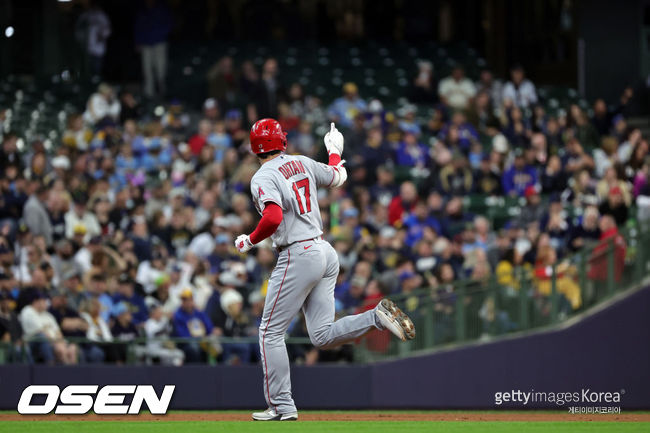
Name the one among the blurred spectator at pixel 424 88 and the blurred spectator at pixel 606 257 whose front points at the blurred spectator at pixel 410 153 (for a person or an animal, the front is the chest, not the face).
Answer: the blurred spectator at pixel 424 88

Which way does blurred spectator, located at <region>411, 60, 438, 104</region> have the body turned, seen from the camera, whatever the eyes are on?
toward the camera

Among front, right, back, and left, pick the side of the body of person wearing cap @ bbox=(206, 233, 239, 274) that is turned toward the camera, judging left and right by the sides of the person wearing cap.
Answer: front

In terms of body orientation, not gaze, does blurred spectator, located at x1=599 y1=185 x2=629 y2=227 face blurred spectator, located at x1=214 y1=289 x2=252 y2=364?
no

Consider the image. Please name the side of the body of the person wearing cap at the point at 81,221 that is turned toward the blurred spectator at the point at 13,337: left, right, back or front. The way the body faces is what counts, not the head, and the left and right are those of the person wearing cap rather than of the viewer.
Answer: front

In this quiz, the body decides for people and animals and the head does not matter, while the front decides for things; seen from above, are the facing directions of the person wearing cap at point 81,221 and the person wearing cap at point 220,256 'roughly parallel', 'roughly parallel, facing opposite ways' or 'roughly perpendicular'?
roughly parallel

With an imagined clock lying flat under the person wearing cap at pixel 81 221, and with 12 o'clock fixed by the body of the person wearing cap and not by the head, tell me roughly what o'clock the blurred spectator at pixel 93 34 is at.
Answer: The blurred spectator is roughly at 6 o'clock from the person wearing cap.

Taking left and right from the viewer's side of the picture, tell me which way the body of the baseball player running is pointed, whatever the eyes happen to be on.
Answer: facing away from the viewer and to the left of the viewer

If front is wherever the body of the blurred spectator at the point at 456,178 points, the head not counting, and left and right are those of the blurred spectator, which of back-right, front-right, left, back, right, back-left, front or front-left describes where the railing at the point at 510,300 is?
front

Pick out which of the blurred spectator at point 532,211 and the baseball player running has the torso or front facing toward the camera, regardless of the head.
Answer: the blurred spectator

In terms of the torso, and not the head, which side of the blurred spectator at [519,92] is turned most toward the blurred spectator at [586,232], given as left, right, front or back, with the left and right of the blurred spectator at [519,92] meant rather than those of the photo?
front

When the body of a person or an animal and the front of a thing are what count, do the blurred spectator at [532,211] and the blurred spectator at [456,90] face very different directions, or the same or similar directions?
same or similar directions

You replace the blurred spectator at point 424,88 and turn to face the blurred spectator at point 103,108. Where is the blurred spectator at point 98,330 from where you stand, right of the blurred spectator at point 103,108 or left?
left

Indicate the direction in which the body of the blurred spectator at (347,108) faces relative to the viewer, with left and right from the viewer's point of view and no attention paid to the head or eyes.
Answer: facing the viewer

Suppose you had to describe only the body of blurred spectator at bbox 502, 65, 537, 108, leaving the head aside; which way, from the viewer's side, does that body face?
toward the camera

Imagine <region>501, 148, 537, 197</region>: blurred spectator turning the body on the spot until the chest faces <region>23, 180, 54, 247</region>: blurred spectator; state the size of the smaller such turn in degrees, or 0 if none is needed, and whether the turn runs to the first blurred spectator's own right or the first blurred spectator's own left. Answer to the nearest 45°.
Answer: approximately 45° to the first blurred spectator's own right

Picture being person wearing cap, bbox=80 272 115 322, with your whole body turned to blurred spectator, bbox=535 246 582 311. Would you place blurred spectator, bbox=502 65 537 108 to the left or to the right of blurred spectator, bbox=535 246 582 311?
left

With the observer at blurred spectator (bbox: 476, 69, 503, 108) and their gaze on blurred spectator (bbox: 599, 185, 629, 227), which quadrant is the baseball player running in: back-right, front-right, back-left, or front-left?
front-right

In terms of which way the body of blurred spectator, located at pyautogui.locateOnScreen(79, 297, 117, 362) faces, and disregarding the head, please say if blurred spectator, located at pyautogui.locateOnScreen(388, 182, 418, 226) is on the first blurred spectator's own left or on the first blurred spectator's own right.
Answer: on the first blurred spectator's own left

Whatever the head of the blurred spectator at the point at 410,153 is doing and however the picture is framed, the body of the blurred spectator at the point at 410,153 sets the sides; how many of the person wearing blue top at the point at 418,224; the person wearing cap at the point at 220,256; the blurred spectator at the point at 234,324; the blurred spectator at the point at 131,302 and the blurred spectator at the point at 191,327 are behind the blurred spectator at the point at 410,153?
0
